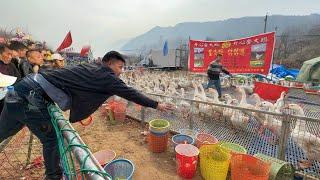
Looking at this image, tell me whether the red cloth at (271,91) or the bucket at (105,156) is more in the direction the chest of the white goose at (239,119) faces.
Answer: the bucket

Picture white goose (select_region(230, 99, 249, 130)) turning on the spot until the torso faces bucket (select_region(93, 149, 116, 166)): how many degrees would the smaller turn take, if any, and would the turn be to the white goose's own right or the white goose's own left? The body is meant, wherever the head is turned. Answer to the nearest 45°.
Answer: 0° — it already faces it

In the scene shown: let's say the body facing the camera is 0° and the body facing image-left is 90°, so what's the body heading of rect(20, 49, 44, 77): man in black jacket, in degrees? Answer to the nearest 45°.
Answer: approximately 270°

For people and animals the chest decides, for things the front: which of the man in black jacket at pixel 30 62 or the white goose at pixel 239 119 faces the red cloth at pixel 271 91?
the man in black jacket

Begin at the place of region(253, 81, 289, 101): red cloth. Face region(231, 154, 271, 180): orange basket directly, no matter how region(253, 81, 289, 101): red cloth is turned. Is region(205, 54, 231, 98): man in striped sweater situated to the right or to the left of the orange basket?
right

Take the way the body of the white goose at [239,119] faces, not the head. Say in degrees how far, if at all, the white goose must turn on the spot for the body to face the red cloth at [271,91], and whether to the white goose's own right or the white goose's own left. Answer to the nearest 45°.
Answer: approximately 135° to the white goose's own right

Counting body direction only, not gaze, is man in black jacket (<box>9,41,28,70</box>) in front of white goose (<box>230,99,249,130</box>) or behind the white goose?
in front

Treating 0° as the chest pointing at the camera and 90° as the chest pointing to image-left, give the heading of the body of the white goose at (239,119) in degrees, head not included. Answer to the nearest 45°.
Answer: approximately 45°

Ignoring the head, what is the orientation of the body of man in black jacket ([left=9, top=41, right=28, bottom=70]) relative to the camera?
to the viewer's right

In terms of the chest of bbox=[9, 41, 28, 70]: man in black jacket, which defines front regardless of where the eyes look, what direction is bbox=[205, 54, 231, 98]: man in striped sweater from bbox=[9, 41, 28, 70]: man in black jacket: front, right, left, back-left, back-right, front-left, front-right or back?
front

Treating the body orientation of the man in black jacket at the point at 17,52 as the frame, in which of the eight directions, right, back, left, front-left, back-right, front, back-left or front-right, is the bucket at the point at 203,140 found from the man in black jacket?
front-right

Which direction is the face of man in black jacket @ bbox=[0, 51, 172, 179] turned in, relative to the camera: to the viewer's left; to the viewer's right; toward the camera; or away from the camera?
to the viewer's right

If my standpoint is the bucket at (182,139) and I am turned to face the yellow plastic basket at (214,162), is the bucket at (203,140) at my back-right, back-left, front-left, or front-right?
front-left
